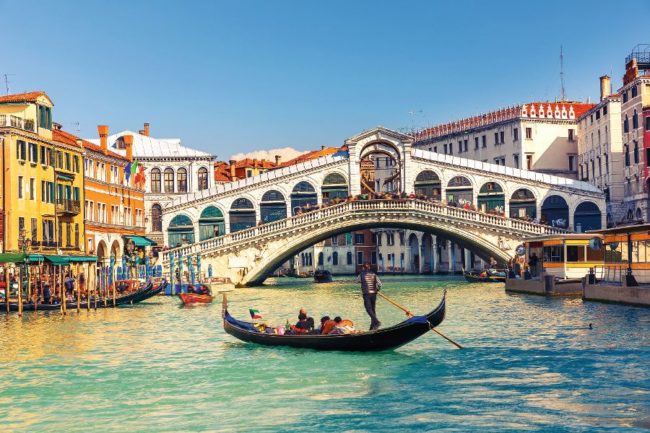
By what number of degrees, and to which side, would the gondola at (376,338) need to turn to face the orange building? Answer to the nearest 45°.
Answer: approximately 90° to its right

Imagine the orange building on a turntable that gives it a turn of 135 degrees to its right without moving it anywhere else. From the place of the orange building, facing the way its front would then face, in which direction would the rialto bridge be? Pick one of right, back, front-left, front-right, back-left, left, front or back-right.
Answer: back

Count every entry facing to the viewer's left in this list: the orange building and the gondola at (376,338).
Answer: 1

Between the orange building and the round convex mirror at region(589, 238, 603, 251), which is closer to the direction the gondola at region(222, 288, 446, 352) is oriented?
the orange building

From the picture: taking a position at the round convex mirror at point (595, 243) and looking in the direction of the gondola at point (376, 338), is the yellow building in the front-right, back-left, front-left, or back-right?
front-right

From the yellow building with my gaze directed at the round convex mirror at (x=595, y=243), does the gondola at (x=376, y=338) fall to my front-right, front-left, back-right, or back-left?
front-right

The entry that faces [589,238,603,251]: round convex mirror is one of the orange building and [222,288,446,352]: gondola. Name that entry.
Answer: the orange building

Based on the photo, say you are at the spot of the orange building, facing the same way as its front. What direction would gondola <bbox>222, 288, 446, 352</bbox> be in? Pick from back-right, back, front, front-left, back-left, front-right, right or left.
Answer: front-right

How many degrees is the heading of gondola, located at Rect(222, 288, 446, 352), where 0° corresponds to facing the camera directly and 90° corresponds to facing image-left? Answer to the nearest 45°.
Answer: approximately 90°

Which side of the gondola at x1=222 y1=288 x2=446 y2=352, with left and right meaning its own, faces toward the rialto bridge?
right

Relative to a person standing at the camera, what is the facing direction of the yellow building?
facing the viewer and to the right of the viewer

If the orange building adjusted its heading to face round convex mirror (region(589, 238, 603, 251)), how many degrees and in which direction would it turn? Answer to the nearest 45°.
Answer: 0° — it already faces it

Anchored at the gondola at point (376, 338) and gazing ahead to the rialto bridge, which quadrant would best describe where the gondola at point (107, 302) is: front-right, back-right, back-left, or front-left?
front-left

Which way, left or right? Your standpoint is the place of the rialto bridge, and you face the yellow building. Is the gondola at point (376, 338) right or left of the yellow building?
left

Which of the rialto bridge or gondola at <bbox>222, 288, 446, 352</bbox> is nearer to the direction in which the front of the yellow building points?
the gondola

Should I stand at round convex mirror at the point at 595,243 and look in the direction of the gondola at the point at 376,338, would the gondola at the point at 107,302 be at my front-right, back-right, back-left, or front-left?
front-right

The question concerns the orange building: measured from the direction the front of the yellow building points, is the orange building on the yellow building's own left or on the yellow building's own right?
on the yellow building's own left
